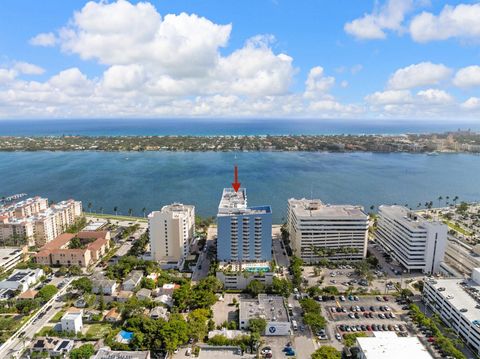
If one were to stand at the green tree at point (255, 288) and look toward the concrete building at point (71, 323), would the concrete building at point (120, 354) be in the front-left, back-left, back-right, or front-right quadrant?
front-left

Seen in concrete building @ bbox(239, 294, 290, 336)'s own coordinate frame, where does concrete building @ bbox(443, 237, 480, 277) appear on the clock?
concrete building @ bbox(443, 237, 480, 277) is roughly at 8 o'clock from concrete building @ bbox(239, 294, 290, 336).

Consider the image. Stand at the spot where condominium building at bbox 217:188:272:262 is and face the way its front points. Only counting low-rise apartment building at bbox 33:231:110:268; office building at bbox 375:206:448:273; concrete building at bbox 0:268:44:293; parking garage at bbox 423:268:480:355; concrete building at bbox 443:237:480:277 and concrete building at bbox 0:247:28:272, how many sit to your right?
3

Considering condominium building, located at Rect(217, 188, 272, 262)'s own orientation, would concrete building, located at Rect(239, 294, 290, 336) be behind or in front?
in front

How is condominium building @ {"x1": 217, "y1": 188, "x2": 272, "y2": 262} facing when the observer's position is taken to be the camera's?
facing the viewer

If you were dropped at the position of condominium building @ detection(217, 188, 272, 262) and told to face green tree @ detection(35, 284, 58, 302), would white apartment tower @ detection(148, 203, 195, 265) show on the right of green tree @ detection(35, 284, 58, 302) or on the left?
right

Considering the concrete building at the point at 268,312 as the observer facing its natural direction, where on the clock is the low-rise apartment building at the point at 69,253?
The low-rise apartment building is roughly at 4 o'clock from the concrete building.

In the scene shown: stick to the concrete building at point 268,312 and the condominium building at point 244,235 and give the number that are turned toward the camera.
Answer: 2

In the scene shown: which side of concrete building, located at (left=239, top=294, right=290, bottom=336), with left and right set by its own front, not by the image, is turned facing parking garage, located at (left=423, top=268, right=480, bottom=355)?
left

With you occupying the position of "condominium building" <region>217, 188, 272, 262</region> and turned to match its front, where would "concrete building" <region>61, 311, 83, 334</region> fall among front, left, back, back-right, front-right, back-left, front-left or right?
front-right

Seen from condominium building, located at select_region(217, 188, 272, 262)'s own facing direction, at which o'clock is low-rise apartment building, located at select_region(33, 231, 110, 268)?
The low-rise apartment building is roughly at 3 o'clock from the condominium building.

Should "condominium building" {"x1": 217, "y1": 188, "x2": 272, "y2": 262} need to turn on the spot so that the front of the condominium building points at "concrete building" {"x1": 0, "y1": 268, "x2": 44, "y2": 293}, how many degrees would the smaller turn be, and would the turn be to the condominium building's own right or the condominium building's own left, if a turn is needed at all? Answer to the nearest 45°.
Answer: approximately 90° to the condominium building's own right

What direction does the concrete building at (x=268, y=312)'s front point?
toward the camera

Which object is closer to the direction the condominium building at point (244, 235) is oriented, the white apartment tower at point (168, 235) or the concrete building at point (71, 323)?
the concrete building

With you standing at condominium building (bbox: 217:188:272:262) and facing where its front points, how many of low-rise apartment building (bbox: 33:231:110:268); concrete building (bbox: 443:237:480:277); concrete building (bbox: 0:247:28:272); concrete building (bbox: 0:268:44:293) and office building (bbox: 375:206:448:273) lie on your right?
3
